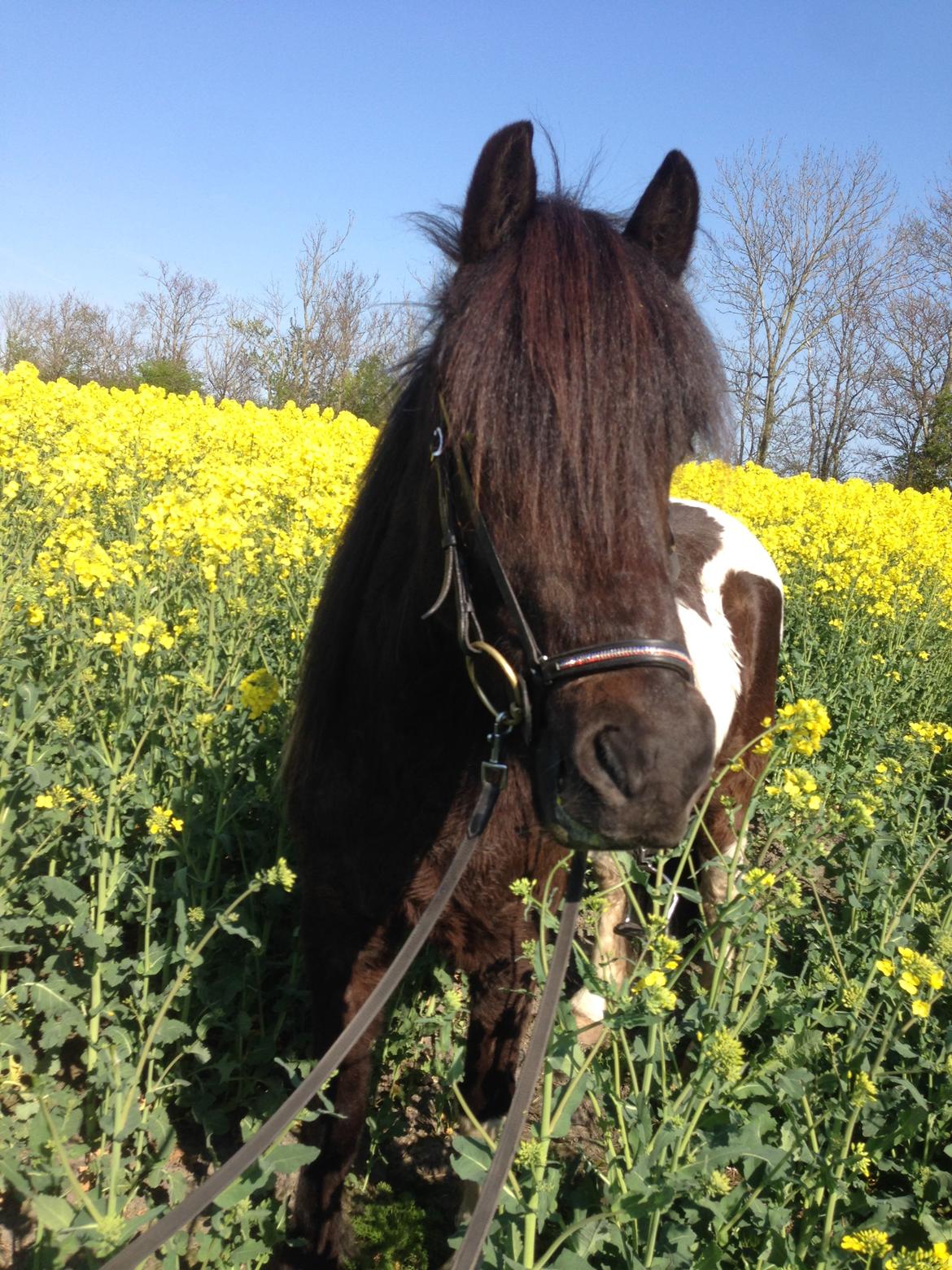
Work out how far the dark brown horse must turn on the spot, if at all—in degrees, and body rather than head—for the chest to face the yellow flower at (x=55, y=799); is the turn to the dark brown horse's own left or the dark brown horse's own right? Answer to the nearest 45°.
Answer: approximately 90° to the dark brown horse's own right

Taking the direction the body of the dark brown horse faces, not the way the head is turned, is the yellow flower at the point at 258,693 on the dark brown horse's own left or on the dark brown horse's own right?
on the dark brown horse's own right

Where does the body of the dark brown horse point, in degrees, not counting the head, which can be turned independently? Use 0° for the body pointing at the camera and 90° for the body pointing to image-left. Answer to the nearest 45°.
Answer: approximately 45°
